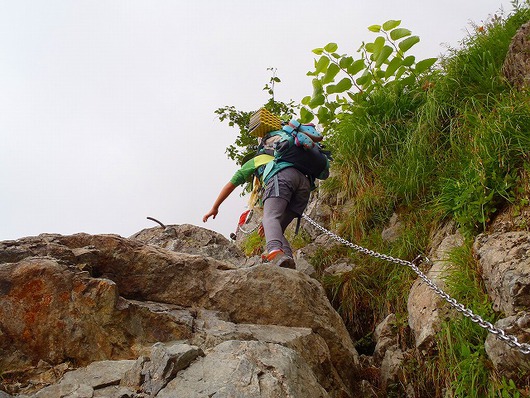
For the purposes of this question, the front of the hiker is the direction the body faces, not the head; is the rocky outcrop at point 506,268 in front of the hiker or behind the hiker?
behind

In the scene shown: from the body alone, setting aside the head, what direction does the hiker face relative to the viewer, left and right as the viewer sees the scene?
facing away from the viewer and to the left of the viewer

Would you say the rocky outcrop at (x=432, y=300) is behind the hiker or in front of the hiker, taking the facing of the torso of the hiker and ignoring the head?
behind
